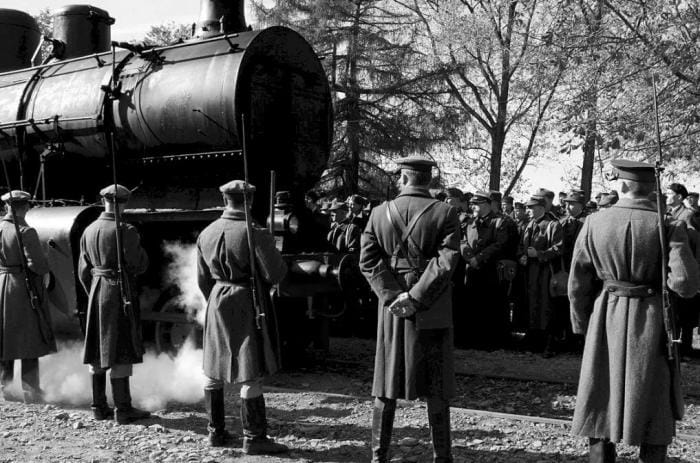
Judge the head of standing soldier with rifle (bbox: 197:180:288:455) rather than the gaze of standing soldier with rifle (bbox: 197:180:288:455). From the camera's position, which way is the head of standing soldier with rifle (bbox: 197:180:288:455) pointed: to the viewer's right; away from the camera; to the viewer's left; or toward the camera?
away from the camera

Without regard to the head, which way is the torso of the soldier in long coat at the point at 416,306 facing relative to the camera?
away from the camera

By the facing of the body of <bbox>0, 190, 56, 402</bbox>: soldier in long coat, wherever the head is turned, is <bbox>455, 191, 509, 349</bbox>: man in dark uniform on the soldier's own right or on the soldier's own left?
on the soldier's own right

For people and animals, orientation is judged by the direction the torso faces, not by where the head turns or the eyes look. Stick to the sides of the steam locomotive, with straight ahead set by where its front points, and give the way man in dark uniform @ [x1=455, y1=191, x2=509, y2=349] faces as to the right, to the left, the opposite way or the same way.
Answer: to the right

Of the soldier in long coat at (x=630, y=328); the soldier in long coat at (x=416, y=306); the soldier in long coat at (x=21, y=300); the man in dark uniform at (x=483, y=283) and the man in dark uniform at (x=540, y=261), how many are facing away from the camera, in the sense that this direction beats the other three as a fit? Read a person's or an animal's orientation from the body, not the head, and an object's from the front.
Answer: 3

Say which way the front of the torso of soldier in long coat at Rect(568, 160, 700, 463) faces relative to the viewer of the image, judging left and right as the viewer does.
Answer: facing away from the viewer

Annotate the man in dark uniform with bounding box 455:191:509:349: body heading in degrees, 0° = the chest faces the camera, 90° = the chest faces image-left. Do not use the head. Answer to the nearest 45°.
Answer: approximately 45°

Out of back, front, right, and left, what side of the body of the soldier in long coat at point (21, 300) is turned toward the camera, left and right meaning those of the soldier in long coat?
back
